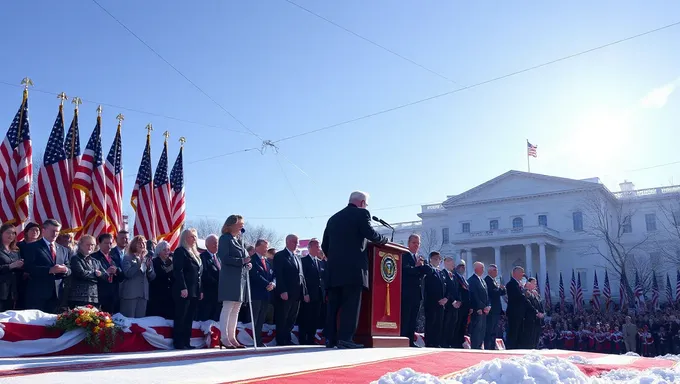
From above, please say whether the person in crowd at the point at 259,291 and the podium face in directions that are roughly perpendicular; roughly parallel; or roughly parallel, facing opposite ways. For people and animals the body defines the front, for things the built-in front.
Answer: roughly parallel

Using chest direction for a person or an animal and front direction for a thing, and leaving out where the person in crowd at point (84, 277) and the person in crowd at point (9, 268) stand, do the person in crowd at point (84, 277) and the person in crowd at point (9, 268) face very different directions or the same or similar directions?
same or similar directions

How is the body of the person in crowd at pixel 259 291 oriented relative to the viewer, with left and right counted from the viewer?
facing the viewer and to the right of the viewer

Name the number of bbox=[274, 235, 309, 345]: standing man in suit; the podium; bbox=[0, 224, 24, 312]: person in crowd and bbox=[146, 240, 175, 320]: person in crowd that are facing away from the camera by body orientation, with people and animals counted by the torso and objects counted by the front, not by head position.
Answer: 0

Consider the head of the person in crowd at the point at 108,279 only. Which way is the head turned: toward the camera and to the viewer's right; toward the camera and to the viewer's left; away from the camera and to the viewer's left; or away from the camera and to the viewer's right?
toward the camera and to the viewer's right

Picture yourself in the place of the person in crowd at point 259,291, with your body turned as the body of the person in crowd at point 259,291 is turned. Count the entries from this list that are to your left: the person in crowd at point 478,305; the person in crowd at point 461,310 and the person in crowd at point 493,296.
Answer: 3

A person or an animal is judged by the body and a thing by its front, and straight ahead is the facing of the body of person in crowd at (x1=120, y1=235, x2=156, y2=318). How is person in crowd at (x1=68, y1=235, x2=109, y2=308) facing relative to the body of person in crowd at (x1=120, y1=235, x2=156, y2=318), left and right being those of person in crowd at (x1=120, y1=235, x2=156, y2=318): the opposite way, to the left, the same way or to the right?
the same way

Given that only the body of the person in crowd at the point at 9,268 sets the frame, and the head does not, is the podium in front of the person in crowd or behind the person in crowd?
in front

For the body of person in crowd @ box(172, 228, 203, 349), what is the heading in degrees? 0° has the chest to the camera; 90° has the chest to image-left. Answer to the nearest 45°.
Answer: approximately 315°

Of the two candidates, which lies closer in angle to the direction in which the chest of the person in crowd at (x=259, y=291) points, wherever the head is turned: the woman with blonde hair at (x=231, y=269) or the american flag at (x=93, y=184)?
the woman with blonde hair

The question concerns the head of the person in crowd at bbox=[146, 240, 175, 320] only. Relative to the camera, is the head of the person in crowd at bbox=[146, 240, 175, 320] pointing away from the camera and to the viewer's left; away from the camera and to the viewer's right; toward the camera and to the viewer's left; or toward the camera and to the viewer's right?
toward the camera and to the viewer's right

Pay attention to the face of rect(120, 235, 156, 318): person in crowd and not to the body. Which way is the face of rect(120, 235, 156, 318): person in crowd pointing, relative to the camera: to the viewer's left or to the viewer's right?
to the viewer's right

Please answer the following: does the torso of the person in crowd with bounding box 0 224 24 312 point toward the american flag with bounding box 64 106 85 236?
no

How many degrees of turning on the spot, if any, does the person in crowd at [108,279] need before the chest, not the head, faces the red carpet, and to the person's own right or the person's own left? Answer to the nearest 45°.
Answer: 0° — they already face it

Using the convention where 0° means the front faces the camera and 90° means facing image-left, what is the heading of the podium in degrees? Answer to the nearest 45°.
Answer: approximately 315°

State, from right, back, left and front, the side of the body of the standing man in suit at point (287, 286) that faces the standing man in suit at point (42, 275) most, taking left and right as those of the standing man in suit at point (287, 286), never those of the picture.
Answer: right

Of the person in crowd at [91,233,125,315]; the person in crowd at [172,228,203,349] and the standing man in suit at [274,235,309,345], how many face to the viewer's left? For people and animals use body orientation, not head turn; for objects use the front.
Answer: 0
